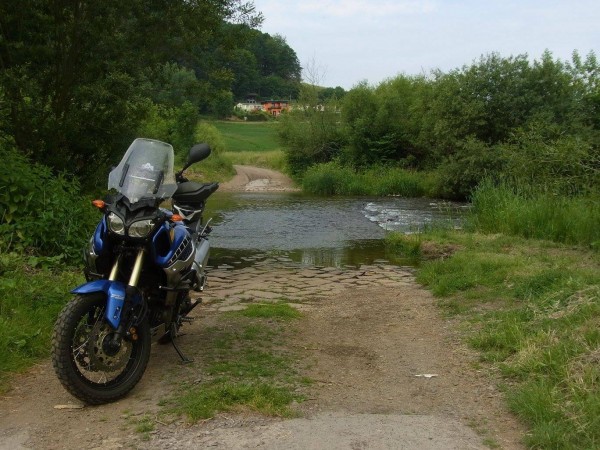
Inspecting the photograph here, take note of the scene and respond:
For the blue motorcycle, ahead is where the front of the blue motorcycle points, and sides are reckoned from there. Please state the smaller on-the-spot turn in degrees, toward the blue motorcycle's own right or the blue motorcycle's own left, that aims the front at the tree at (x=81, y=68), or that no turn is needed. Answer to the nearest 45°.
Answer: approximately 135° to the blue motorcycle's own right

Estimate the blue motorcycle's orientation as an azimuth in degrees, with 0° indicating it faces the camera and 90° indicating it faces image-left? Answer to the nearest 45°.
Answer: approximately 45°

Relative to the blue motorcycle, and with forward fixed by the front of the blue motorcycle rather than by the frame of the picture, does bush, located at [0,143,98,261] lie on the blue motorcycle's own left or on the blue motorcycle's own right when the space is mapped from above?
on the blue motorcycle's own right
